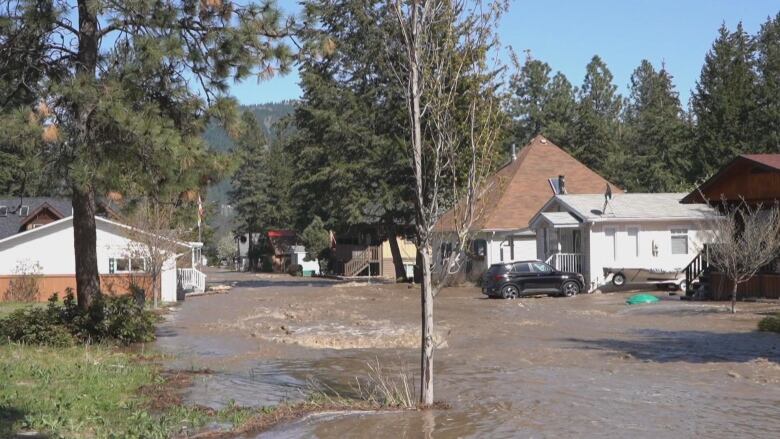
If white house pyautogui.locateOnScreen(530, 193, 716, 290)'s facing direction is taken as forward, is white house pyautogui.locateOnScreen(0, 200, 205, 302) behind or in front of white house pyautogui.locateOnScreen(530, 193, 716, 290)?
in front

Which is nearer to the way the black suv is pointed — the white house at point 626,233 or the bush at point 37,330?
the white house

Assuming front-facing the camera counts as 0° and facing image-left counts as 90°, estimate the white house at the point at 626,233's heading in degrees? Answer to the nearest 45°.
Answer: approximately 45°

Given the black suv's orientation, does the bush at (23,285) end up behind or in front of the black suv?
behind

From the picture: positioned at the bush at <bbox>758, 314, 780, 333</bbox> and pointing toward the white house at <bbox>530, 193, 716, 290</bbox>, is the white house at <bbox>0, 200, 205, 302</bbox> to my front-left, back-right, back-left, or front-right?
front-left

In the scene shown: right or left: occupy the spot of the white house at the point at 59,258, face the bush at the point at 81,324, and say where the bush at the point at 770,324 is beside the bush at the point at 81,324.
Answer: left

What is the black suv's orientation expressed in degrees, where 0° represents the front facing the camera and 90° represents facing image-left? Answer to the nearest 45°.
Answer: approximately 270°

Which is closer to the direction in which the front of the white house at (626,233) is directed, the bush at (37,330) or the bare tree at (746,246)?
the bush

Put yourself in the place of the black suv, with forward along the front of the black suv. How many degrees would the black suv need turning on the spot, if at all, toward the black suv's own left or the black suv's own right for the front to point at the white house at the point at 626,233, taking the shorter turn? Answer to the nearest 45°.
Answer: approximately 45° to the black suv's own left

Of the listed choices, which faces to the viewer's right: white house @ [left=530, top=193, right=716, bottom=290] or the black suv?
the black suv

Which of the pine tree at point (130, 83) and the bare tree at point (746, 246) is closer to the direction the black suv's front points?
the bare tree

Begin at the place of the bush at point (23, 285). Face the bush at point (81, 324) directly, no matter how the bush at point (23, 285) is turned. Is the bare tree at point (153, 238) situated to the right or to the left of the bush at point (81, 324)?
left
